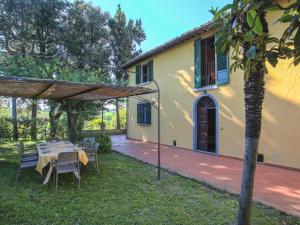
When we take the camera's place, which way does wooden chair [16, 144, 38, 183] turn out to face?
facing to the right of the viewer

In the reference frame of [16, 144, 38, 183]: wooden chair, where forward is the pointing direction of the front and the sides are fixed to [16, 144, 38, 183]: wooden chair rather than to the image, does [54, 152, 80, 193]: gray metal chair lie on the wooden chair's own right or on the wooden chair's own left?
on the wooden chair's own right
